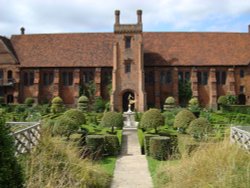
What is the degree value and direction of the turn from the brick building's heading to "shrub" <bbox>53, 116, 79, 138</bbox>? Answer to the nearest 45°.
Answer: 0° — it already faces it

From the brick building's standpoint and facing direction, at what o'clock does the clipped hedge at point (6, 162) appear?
The clipped hedge is roughly at 12 o'clock from the brick building.

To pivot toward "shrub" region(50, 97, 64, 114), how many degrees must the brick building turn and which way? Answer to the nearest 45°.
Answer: approximately 45° to its right

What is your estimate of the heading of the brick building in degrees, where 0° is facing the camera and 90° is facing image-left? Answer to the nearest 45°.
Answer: approximately 0°

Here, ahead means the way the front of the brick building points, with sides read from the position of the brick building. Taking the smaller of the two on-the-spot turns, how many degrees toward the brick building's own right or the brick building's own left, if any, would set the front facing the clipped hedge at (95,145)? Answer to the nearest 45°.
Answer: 0° — it already faces it
